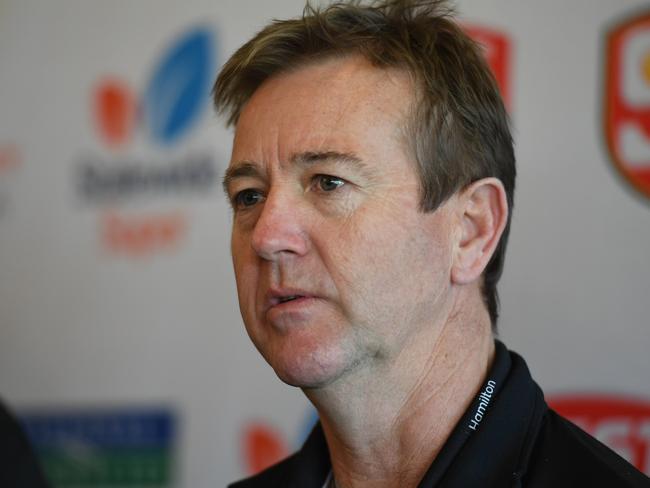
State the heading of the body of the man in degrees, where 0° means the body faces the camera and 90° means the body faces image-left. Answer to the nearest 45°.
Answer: approximately 45°

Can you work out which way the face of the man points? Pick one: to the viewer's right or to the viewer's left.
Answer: to the viewer's left
